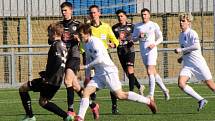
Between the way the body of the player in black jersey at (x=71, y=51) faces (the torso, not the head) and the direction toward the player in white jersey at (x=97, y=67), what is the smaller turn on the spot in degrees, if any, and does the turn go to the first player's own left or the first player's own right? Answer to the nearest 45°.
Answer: approximately 45° to the first player's own left

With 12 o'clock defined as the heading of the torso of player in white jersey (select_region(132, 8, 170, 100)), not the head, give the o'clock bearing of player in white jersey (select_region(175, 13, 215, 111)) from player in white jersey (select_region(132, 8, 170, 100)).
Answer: player in white jersey (select_region(175, 13, 215, 111)) is roughly at 10 o'clock from player in white jersey (select_region(132, 8, 170, 100)).

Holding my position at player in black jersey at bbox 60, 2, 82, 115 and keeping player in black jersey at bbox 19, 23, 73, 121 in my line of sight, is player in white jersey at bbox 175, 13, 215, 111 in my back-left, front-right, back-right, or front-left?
back-left

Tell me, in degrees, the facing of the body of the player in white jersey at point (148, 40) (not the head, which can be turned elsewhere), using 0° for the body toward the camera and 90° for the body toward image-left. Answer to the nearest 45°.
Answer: approximately 45°

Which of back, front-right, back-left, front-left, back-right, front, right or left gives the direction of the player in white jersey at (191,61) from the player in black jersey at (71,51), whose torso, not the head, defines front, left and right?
back-left
